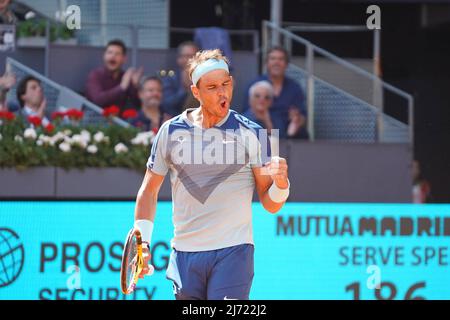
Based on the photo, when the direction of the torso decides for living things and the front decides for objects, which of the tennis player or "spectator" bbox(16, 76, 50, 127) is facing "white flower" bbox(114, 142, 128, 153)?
the spectator

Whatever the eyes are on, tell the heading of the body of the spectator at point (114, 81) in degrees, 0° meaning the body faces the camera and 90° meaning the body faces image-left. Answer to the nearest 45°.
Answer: approximately 315°

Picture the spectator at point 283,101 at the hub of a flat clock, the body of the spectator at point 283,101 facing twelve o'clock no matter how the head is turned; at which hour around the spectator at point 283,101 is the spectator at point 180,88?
the spectator at point 180,88 is roughly at 3 o'clock from the spectator at point 283,101.

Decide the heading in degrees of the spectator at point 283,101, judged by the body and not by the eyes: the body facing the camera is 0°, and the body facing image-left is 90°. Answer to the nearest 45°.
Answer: approximately 0°

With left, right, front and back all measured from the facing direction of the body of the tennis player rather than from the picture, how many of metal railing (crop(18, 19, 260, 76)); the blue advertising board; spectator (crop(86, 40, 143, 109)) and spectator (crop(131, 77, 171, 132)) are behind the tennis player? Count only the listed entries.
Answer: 4

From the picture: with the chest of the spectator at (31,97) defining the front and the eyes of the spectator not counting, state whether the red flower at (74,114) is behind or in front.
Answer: in front

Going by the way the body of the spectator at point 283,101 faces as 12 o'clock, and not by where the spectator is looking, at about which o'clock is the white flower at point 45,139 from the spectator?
The white flower is roughly at 2 o'clock from the spectator.

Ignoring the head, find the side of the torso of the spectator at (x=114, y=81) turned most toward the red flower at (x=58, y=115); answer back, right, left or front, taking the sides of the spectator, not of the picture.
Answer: right

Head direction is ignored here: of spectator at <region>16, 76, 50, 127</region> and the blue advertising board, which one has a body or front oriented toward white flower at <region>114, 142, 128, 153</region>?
the spectator

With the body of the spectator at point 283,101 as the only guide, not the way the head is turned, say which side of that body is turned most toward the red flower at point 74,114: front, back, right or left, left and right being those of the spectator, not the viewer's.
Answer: right
